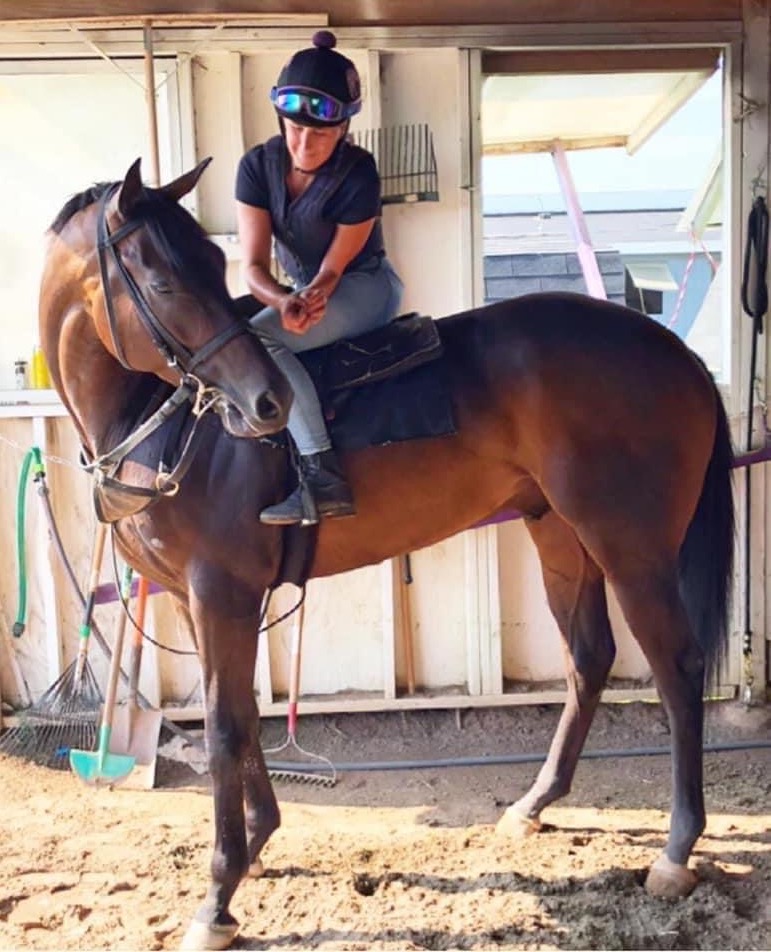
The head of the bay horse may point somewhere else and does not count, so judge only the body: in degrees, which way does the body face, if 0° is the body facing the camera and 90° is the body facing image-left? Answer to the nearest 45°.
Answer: approximately 90°

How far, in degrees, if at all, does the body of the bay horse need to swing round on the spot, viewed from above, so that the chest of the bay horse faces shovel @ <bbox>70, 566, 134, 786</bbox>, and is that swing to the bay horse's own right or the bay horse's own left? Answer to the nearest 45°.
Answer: approximately 45° to the bay horse's own right

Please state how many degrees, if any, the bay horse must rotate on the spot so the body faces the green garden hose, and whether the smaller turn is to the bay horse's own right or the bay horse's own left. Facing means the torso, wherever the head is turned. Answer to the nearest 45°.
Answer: approximately 45° to the bay horse's own right
